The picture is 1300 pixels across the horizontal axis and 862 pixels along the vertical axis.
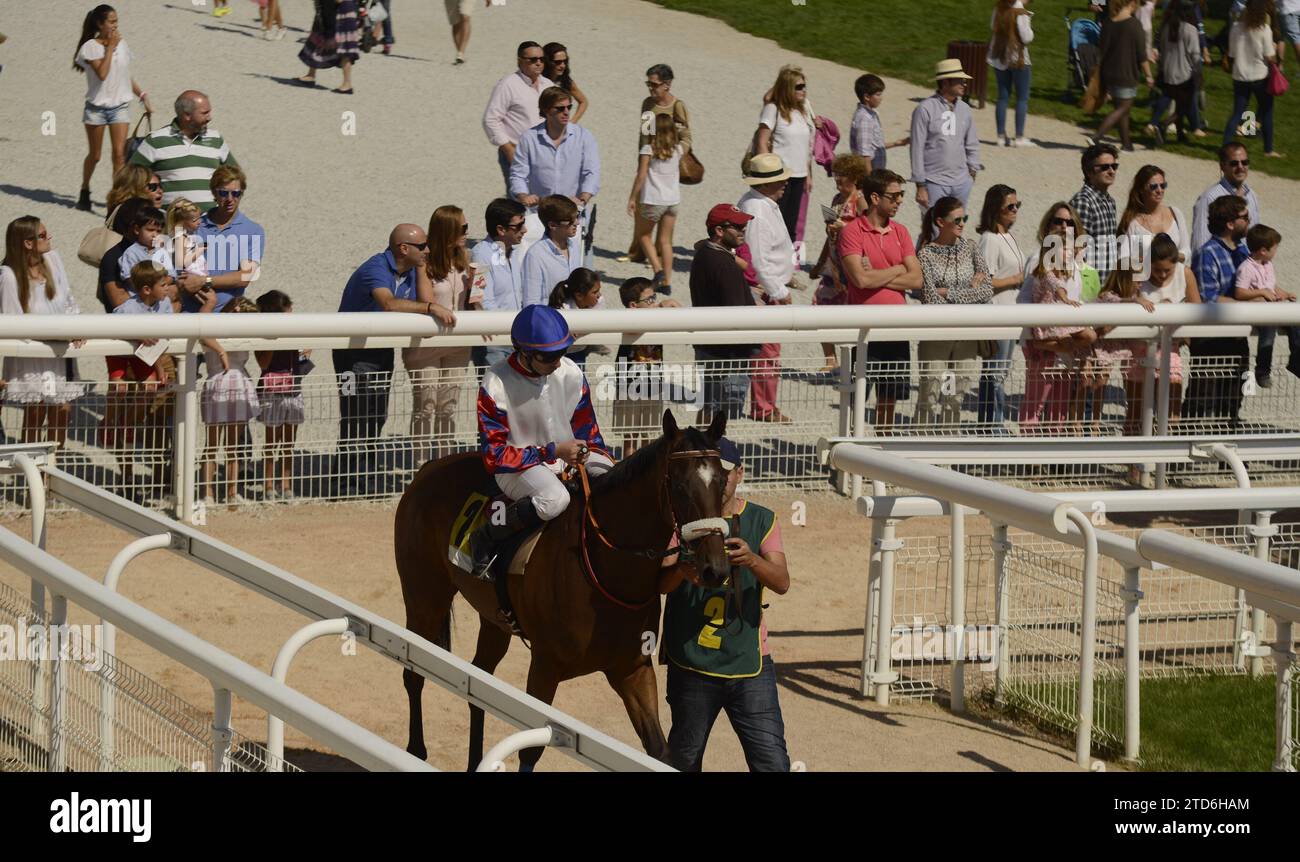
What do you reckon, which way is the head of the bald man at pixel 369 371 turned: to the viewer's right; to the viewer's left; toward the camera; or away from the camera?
to the viewer's right

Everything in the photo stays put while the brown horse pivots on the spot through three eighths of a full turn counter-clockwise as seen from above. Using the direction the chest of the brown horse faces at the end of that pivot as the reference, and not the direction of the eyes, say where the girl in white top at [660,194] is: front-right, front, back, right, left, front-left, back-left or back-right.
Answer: front

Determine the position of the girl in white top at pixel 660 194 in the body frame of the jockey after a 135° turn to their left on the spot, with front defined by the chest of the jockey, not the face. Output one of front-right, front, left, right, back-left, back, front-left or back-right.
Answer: front

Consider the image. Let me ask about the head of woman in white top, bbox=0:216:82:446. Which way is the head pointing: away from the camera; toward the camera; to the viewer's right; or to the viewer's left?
to the viewer's right

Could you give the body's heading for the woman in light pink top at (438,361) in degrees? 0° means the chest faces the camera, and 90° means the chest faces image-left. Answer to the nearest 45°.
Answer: approximately 315°

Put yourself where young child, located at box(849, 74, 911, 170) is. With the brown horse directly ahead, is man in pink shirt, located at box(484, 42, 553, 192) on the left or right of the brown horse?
right

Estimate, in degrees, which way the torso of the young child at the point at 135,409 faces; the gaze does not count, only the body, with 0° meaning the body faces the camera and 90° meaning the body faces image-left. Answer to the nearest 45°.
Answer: approximately 315°

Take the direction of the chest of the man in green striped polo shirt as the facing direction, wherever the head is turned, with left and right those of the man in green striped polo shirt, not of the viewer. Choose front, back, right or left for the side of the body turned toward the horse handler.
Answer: front

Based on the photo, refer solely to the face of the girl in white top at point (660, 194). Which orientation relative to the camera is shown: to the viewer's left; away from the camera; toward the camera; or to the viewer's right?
away from the camera

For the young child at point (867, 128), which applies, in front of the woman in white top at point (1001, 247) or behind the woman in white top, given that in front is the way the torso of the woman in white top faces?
behind
